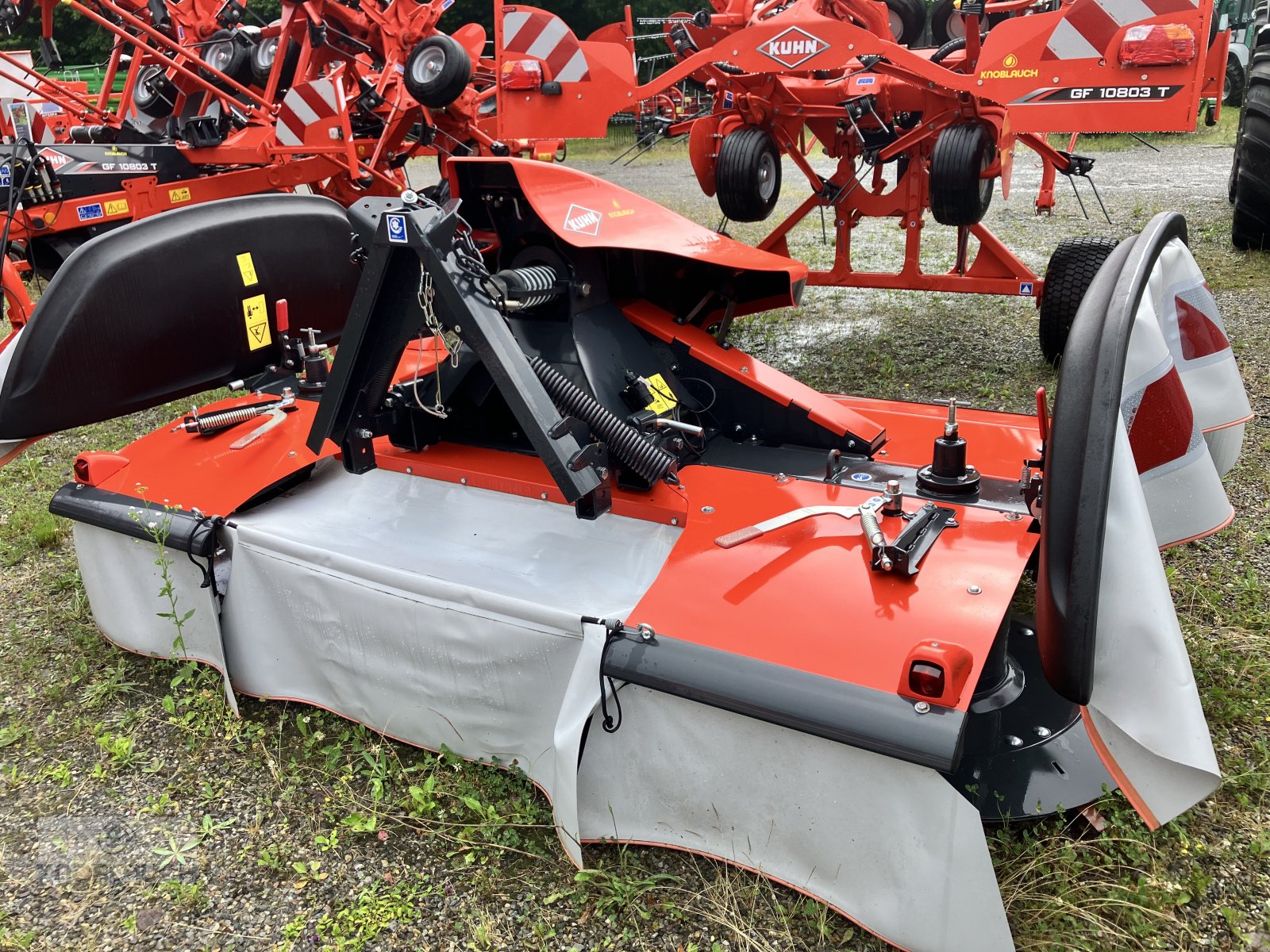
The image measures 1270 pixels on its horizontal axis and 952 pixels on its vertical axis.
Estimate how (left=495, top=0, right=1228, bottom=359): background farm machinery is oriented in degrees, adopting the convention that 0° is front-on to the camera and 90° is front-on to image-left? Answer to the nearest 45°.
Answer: approximately 180°
